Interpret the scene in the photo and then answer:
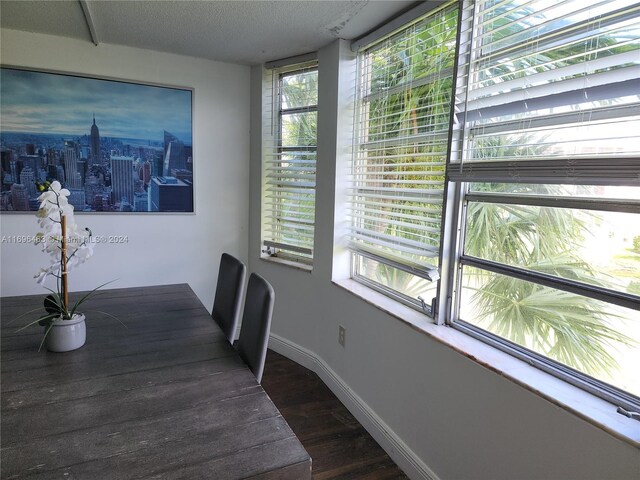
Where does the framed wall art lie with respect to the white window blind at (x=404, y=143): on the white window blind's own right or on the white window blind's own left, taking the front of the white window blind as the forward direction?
on the white window blind's own right

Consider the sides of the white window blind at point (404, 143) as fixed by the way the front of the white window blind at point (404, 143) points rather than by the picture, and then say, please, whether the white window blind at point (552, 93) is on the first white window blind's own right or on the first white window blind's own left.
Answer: on the first white window blind's own left

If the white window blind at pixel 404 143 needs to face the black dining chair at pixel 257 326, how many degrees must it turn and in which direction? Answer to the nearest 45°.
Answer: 0° — it already faces it

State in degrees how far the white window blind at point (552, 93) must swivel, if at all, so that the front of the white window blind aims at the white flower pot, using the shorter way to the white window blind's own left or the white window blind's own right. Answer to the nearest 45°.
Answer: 0° — it already faces it

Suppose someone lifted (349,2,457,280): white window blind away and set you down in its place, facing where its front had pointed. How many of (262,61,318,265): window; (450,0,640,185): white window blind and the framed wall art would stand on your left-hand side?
1

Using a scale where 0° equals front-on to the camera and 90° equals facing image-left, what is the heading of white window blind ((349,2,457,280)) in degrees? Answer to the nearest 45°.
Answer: approximately 45°

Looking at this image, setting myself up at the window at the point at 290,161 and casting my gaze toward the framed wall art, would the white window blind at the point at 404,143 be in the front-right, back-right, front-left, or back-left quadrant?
back-left
